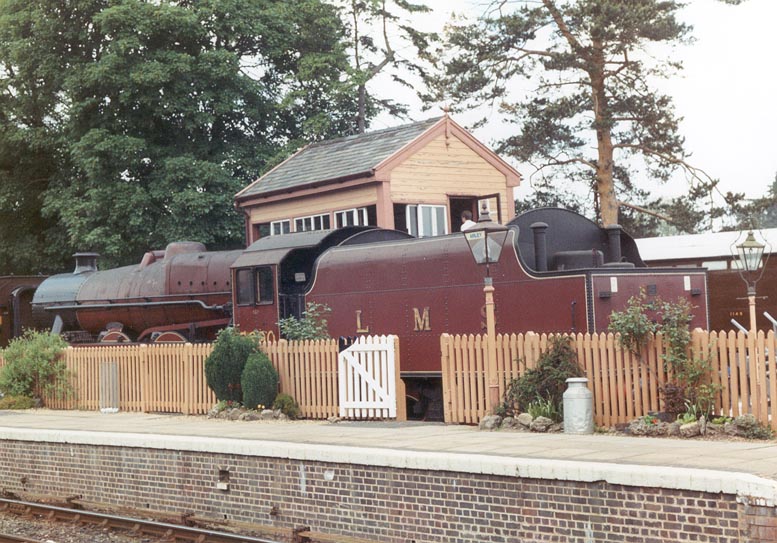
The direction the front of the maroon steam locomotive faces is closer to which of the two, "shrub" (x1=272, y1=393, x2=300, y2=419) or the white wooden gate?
the shrub

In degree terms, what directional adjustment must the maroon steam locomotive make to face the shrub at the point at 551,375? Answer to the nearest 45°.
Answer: approximately 180°

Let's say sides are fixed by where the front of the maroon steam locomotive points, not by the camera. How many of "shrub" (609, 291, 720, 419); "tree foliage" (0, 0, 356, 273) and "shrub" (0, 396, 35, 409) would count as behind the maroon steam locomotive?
1

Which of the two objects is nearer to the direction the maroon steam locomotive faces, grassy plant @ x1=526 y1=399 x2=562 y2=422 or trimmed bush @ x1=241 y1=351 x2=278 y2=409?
the trimmed bush

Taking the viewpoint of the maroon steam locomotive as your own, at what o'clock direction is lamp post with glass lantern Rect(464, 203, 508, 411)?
The lamp post with glass lantern is roughly at 7 o'clock from the maroon steam locomotive.

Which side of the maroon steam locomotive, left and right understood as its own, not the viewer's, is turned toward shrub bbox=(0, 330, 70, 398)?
front

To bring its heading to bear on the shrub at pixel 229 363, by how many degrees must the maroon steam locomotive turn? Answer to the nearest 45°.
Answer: approximately 45° to its left

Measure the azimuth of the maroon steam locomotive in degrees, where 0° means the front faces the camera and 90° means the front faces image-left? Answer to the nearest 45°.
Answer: approximately 135°

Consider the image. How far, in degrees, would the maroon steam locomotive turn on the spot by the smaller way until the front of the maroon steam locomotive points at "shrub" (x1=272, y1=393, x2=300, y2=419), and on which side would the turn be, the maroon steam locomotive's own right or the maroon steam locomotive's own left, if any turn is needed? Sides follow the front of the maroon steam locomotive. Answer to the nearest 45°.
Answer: approximately 45° to the maroon steam locomotive's own left

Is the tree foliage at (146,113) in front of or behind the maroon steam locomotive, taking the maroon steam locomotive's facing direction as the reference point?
in front

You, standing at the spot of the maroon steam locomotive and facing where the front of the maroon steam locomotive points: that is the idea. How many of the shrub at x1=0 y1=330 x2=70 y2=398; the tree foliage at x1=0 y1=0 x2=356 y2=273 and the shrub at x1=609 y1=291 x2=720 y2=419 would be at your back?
1

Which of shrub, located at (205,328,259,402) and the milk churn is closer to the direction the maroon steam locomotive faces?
the shrub

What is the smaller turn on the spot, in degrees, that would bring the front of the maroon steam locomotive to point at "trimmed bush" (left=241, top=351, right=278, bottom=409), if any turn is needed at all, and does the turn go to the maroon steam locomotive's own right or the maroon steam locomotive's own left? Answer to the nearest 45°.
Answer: approximately 45° to the maroon steam locomotive's own left
